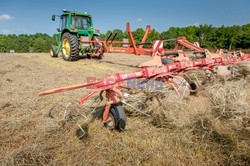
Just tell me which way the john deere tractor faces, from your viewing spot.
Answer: facing away from the viewer and to the left of the viewer
